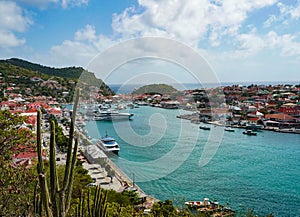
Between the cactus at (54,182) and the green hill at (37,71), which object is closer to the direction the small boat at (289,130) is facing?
the green hill

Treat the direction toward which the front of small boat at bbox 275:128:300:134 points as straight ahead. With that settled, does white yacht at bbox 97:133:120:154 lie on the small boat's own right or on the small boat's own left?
on the small boat's own left

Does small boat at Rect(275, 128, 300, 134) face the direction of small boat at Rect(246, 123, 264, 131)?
yes

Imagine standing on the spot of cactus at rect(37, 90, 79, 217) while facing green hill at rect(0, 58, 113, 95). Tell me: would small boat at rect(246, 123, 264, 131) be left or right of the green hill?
right

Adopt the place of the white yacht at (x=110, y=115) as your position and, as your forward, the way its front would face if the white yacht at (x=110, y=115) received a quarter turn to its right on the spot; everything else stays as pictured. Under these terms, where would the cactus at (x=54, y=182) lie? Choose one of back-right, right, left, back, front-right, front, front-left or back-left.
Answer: front

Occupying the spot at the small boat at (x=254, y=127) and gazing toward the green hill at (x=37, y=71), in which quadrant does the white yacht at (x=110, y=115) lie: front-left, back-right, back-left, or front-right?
front-left

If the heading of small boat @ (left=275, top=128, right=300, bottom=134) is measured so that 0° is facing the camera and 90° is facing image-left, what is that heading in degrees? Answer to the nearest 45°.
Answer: approximately 90°

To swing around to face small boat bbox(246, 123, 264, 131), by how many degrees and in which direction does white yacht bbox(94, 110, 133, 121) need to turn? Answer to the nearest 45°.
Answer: approximately 45° to its right

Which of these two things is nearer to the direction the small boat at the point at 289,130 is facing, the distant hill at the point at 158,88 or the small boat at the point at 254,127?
the small boat

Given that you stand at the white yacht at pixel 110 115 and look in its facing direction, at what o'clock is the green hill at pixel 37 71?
The green hill is roughly at 8 o'clock from the white yacht.

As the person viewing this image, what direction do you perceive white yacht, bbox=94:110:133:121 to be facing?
facing to the right of the viewer

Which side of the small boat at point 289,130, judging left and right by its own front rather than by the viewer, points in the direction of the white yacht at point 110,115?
front

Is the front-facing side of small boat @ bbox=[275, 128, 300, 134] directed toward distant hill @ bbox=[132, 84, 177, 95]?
no

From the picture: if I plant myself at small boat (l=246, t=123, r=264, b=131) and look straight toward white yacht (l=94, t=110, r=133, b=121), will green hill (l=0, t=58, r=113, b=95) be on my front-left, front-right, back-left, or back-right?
front-right

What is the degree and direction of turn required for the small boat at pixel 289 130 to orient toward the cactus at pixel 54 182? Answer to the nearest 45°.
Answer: approximately 90° to its left
